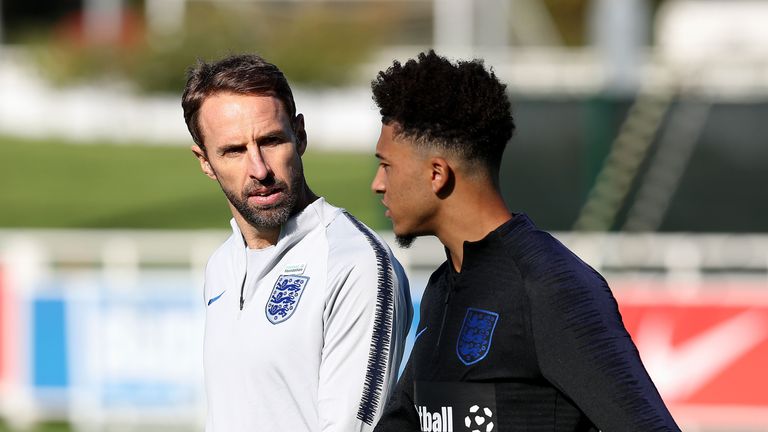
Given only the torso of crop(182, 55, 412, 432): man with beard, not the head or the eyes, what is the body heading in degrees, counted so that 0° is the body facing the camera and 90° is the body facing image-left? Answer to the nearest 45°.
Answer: approximately 45°

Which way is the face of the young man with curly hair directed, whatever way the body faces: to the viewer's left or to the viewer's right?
to the viewer's left

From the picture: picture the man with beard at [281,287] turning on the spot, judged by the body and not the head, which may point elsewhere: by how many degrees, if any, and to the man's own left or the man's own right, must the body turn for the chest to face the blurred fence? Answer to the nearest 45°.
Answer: approximately 135° to the man's own right

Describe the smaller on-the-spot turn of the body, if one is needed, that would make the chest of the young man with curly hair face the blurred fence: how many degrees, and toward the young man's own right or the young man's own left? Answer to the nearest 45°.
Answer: approximately 135° to the young man's own right

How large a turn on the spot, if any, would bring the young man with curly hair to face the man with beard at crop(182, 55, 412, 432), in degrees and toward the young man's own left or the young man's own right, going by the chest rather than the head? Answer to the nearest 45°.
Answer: approximately 90° to the young man's own right

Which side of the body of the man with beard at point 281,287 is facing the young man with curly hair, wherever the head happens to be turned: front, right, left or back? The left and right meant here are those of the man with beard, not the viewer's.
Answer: left
